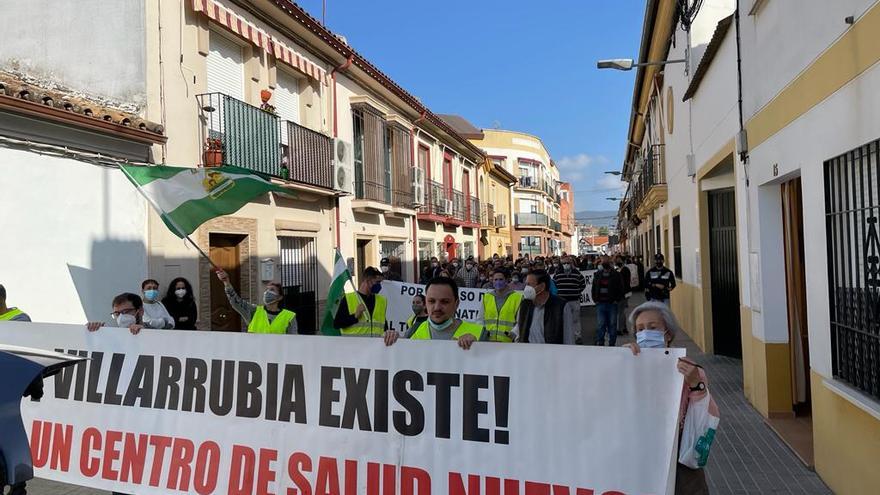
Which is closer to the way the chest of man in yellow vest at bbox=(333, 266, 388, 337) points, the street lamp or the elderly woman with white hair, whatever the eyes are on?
the elderly woman with white hair

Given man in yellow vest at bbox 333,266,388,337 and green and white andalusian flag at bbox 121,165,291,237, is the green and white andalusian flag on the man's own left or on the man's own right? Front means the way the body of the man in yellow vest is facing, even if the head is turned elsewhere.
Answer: on the man's own right

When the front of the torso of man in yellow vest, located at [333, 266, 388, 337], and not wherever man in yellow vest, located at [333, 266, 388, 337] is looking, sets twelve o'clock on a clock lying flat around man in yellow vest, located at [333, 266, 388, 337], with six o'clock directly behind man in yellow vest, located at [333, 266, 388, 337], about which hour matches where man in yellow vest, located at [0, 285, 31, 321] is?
man in yellow vest, located at [0, 285, 31, 321] is roughly at 4 o'clock from man in yellow vest, located at [333, 266, 388, 337].

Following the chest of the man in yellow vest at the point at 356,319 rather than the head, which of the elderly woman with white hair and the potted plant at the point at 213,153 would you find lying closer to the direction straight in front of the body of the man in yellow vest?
the elderly woman with white hair

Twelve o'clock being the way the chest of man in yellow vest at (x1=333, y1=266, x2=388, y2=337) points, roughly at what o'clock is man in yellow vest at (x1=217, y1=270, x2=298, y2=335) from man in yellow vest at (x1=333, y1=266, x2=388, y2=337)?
man in yellow vest at (x1=217, y1=270, x2=298, y2=335) is roughly at 3 o'clock from man in yellow vest at (x1=333, y1=266, x2=388, y2=337).

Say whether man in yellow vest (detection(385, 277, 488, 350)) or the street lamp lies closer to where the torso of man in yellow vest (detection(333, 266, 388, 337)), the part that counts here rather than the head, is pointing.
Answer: the man in yellow vest

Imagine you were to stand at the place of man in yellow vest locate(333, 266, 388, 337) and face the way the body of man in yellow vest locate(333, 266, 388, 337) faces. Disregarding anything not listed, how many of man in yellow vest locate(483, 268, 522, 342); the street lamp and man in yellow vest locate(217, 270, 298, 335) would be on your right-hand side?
1

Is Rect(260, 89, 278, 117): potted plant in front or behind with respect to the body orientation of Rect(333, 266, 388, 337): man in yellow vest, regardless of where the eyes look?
behind

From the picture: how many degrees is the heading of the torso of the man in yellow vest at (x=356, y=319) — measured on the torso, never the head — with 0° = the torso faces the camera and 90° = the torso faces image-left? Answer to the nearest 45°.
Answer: approximately 315°

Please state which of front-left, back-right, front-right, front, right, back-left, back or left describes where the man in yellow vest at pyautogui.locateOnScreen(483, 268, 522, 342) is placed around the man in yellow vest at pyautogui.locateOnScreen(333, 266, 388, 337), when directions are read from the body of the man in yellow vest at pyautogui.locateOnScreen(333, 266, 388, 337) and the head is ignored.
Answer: front-left

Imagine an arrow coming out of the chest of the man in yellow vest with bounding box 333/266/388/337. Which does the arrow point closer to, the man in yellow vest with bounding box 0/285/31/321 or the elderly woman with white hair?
the elderly woman with white hair

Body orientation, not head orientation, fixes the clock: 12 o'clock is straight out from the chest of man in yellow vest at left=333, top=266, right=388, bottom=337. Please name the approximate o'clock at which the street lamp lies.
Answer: The street lamp is roughly at 9 o'clock from the man in yellow vest.
